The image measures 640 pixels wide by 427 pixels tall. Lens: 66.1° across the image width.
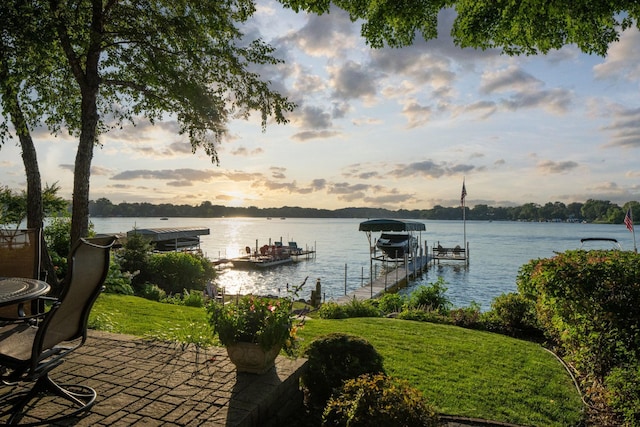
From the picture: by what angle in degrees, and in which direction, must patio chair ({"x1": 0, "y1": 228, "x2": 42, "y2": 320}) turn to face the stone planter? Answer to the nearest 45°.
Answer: approximately 45° to its left

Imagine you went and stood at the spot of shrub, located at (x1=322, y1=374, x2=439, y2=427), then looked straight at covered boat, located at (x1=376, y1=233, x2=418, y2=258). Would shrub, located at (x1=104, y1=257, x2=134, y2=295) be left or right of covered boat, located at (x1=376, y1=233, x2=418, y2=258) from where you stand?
left

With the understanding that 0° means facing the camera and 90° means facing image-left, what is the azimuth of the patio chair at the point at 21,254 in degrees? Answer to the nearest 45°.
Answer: approximately 0°

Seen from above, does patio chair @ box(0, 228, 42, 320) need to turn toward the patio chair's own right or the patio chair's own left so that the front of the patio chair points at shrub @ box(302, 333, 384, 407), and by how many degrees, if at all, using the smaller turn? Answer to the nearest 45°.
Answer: approximately 45° to the patio chair's own left

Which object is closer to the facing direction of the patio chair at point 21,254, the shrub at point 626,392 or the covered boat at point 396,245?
the shrub

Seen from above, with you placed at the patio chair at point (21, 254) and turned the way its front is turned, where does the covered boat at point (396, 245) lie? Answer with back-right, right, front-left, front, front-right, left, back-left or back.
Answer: back-left

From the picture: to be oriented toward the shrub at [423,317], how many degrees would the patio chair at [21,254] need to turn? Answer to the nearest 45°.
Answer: approximately 90° to its left

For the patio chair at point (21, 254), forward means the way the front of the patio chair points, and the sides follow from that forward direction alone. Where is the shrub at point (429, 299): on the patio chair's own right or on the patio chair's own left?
on the patio chair's own left

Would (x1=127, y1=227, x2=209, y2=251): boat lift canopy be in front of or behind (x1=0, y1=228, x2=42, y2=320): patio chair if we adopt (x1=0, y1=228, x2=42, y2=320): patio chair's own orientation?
behind
